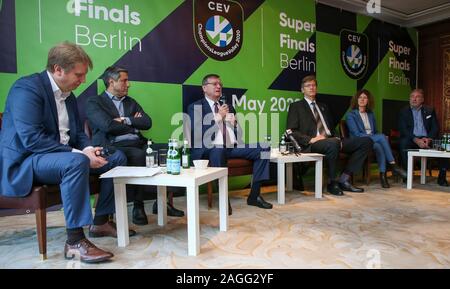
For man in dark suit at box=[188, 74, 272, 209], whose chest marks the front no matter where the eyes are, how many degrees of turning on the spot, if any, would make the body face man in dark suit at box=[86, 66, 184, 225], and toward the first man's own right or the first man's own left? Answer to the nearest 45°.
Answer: approximately 90° to the first man's own right

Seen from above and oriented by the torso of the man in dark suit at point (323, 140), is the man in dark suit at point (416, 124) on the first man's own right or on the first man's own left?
on the first man's own left

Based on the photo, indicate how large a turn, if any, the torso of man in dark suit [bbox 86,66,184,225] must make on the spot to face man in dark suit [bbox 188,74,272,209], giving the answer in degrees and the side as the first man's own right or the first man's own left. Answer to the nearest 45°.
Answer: approximately 45° to the first man's own left

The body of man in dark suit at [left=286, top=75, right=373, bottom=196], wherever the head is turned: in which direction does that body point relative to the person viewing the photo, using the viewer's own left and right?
facing the viewer and to the right of the viewer

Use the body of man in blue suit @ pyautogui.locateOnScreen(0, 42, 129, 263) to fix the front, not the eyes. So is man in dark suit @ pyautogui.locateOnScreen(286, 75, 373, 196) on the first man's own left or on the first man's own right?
on the first man's own left

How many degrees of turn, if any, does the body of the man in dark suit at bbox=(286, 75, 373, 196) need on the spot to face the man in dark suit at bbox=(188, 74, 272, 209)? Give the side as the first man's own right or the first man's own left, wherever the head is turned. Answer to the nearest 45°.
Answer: approximately 90° to the first man's own right

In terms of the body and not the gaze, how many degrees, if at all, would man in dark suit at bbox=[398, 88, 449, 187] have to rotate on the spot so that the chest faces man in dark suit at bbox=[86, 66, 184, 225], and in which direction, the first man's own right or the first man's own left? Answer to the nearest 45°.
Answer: approximately 45° to the first man's own right

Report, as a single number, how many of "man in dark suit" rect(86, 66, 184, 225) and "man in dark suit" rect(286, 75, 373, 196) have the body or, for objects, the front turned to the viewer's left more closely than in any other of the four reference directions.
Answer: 0

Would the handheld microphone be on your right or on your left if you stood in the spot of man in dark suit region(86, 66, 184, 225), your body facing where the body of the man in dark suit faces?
on your left

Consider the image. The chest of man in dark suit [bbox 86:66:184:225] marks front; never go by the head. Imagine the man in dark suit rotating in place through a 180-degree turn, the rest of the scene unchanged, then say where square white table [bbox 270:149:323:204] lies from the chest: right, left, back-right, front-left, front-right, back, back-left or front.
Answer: back-right

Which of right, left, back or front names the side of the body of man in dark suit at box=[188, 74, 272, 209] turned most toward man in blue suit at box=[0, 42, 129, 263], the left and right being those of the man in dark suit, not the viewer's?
right

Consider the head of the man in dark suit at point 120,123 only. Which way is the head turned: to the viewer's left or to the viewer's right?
to the viewer's right

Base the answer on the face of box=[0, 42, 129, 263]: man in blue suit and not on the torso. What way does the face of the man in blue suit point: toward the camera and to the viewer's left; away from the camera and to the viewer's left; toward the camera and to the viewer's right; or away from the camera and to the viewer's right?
toward the camera and to the viewer's right

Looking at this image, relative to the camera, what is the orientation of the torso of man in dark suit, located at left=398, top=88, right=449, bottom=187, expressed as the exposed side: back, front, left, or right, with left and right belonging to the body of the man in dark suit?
front
